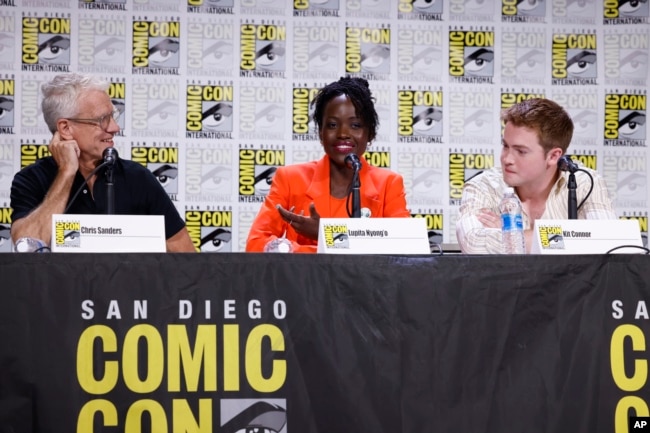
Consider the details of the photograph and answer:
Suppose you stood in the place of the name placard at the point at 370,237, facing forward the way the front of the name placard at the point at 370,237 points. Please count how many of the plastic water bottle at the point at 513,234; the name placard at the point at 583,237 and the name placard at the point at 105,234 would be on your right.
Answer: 1

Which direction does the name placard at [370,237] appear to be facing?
toward the camera

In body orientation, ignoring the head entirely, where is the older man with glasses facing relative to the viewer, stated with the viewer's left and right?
facing the viewer

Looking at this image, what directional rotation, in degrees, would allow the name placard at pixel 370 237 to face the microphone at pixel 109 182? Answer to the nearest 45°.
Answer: approximately 90° to its right

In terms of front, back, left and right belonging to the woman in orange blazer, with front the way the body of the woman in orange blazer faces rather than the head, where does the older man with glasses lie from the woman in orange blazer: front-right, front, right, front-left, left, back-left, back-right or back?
right

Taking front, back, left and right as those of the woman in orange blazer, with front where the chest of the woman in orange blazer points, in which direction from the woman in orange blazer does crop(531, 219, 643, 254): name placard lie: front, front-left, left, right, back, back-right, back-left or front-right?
front-left

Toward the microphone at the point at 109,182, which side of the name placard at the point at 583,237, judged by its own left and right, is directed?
right

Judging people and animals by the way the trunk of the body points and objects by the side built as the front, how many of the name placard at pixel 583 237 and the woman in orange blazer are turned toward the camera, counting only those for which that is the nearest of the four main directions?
2

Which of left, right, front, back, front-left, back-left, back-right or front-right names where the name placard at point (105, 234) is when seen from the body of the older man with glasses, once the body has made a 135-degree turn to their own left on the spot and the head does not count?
back-right

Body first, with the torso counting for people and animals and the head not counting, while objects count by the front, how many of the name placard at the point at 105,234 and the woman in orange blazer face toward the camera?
2

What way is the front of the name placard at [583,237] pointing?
toward the camera
